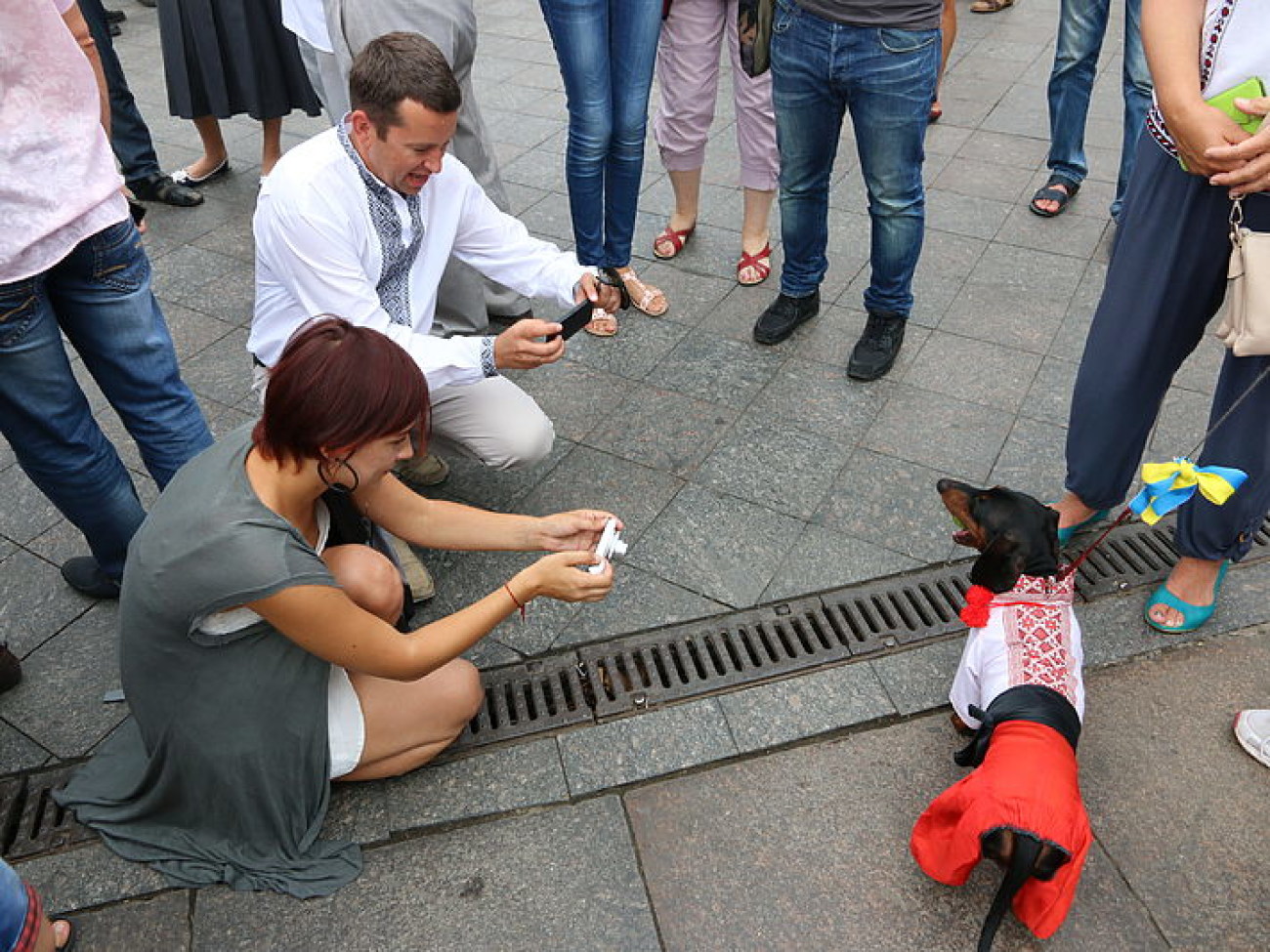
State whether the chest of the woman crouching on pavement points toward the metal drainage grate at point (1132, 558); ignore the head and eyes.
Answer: yes

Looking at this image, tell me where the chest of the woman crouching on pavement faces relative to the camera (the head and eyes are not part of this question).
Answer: to the viewer's right

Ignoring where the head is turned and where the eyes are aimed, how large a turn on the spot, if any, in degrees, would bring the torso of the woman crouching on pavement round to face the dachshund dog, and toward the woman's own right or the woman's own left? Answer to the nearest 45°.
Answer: approximately 45° to the woman's own right

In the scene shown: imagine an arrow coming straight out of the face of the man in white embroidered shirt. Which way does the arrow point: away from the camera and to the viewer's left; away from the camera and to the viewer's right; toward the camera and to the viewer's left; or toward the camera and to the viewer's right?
toward the camera and to the viewer's right

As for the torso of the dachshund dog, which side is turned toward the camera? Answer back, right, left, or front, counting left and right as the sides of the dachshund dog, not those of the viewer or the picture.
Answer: back

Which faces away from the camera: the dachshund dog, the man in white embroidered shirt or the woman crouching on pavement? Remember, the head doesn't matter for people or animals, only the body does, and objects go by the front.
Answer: the dachshund dog

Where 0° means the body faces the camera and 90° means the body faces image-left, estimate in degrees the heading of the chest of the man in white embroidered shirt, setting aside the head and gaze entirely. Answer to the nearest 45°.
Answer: approximately 315°

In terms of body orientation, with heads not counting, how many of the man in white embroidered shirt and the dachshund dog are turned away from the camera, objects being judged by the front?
1

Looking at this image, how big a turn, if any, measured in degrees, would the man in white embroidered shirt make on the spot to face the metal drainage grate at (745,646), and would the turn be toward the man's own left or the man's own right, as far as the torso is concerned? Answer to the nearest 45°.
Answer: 0° — they already face it

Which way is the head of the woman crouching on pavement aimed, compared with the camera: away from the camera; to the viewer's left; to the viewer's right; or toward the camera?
to the viewer's right

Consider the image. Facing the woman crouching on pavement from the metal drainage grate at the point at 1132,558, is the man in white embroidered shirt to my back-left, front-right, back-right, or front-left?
front-right
